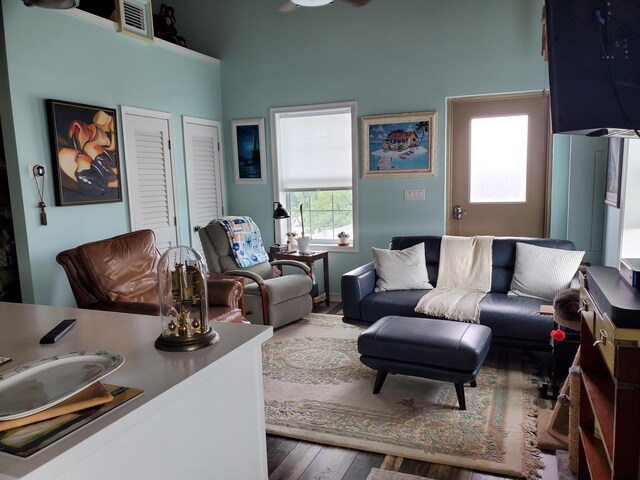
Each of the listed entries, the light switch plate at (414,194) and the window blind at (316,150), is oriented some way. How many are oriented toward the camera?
2

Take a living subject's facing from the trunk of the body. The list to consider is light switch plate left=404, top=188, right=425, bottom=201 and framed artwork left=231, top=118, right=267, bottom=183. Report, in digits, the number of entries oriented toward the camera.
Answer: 2

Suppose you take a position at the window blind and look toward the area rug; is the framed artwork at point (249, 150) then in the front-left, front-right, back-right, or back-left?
back-right

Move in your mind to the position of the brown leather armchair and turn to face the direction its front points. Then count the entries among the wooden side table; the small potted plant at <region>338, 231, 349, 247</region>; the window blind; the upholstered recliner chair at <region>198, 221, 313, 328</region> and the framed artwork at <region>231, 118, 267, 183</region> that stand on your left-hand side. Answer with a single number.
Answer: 5

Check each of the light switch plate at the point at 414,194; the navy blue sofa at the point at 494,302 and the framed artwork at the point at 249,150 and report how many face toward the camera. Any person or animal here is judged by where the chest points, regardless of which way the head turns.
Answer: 3

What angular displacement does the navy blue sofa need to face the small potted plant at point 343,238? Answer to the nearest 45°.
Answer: approximately 135° to its right

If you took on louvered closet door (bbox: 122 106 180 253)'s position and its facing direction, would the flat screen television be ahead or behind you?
ahead

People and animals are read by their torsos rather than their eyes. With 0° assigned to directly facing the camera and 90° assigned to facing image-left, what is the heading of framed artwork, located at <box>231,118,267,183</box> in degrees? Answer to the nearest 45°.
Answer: approximately 0°

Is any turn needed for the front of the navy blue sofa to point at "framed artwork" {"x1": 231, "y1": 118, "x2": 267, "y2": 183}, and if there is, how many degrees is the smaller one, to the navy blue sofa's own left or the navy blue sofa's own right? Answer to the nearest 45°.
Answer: approximately 135° to the navy blue sofa's own right

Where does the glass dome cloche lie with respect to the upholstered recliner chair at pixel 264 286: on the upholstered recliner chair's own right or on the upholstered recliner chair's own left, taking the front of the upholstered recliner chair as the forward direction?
on the upholstered recliner chair's own right

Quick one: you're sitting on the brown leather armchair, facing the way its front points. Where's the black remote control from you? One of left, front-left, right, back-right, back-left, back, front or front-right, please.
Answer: front-right

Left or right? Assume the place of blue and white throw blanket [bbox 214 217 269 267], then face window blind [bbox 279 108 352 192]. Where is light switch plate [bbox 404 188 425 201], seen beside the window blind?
right

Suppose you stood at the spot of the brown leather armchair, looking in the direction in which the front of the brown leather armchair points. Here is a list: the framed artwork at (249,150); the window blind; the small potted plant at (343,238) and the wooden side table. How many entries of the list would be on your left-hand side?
4

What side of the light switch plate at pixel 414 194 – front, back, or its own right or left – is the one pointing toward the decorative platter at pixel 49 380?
front

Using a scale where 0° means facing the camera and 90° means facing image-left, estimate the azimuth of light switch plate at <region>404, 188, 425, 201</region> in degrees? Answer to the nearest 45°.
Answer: approximately 0°

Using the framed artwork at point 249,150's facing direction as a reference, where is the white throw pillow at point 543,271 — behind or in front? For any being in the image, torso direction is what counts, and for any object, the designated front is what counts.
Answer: in front
